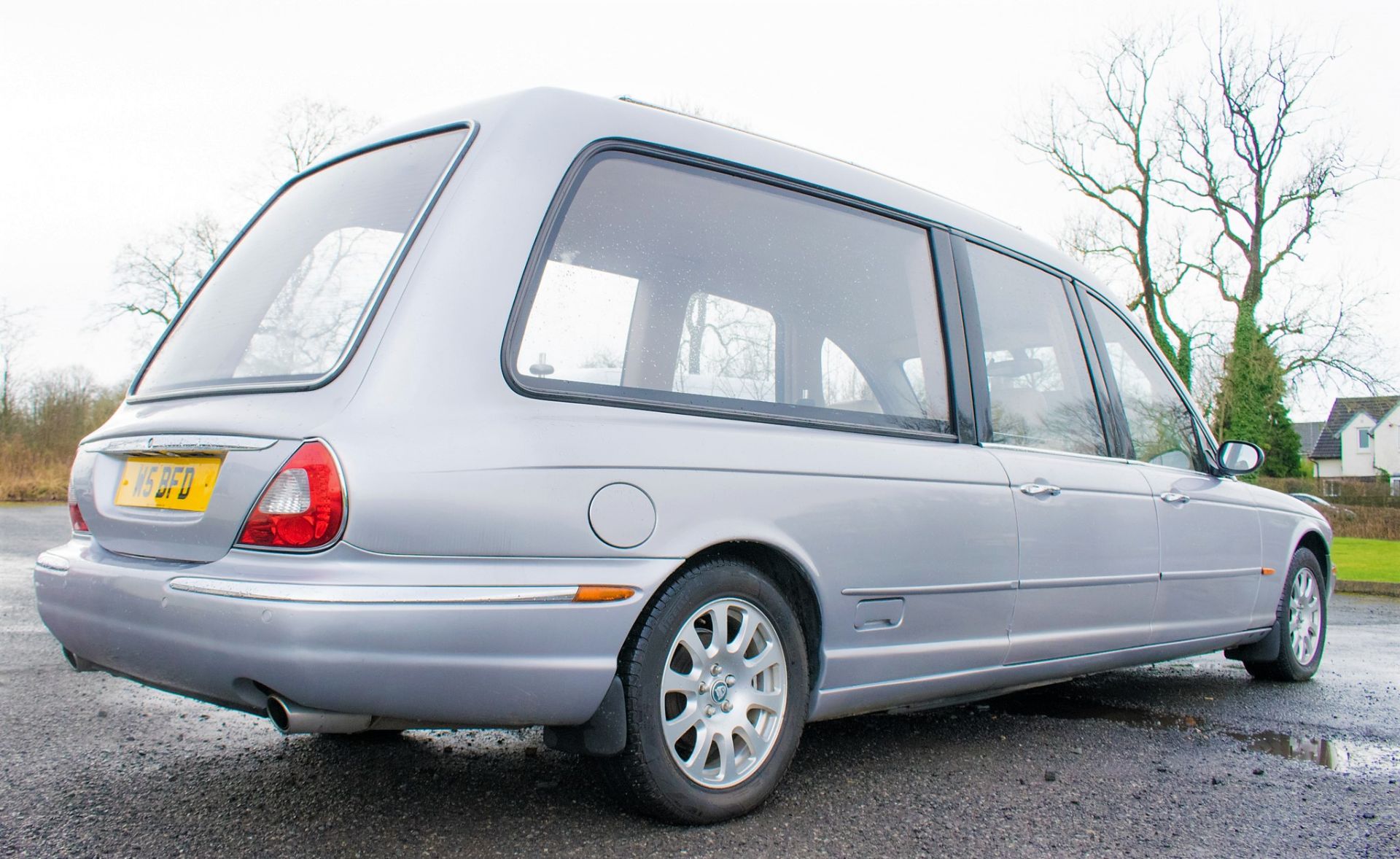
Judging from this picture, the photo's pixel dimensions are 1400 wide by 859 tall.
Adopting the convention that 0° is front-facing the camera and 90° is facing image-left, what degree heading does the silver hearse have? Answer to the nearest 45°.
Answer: approximately 225°
